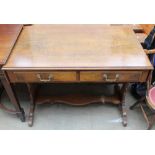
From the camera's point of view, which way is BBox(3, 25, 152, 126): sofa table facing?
toward the camera

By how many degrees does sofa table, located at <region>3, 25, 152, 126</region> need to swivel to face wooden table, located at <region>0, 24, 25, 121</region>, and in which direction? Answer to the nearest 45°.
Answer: approximately 90° to its right
